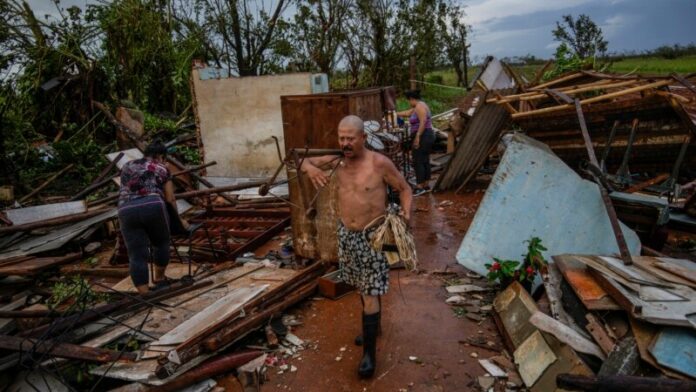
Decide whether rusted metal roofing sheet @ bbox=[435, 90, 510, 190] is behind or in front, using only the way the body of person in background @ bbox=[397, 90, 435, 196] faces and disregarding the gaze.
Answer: behind

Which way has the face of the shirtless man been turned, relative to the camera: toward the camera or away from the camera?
toward the camera

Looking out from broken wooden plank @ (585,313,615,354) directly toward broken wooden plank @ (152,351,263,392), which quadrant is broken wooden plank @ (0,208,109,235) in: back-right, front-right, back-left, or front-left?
front-right

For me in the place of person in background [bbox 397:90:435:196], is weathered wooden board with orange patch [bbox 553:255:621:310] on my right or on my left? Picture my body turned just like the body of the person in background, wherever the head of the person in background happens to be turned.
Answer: on my left

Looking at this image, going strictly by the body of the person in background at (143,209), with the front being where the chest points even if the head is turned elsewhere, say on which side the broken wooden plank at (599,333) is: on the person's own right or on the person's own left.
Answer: on the person's own right

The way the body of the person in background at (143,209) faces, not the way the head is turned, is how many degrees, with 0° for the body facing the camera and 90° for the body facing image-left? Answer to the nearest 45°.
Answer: approximately 225°

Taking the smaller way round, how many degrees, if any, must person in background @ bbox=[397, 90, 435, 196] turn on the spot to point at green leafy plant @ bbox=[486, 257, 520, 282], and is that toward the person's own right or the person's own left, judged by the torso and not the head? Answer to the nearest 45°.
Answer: approximately 90° to the person's own left

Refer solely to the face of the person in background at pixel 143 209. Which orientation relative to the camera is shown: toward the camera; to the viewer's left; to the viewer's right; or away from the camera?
away from the camera

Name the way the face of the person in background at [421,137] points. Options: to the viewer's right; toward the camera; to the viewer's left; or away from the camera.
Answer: to the viewer's left

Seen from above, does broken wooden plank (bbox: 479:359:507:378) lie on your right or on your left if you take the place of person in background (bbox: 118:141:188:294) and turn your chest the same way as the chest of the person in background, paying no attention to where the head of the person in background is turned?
on your right

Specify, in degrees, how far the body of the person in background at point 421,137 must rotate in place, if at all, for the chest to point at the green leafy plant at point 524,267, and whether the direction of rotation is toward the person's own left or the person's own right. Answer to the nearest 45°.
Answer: approximately 90° to the person's own left
